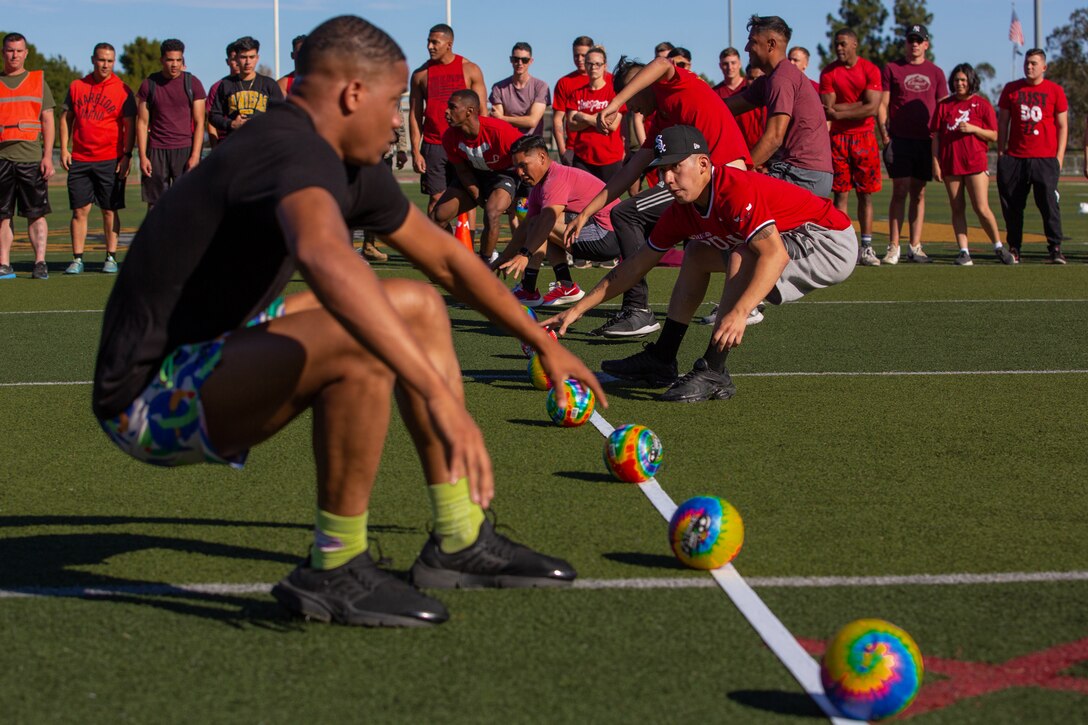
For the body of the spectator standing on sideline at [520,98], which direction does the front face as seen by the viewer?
toward the camera

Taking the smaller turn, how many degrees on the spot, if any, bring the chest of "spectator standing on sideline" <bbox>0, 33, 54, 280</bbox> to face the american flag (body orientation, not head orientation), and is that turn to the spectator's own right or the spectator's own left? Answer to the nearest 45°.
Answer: approximately 135° to the spectator's own left

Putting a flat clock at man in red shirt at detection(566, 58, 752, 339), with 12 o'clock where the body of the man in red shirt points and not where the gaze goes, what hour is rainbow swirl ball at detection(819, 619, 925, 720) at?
The rainbow swirl ball is roughly at 9 o'clock from the man in red shirt.

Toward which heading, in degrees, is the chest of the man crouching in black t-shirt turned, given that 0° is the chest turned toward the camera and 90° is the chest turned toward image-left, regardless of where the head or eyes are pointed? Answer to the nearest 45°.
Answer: approximately 270°

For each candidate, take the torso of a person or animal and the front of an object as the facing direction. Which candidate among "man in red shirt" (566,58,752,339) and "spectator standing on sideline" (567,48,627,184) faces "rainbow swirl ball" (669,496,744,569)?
the spectator standing on sideline

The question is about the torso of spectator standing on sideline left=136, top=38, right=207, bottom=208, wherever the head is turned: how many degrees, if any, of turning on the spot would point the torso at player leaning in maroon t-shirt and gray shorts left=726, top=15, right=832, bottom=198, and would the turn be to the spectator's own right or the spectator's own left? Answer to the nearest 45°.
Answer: approximately 45° to the spectator's own left

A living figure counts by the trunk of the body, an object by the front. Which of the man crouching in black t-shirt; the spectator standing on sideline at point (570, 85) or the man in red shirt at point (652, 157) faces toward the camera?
the spectator standing on sideline

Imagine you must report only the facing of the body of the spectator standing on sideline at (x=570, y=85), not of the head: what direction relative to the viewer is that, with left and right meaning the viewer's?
facing the viewer

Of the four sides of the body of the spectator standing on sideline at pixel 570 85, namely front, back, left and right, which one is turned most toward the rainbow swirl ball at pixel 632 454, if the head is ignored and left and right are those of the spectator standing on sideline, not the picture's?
front

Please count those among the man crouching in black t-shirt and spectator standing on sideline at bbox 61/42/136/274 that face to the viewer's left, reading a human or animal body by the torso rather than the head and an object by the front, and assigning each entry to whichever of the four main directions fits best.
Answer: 0

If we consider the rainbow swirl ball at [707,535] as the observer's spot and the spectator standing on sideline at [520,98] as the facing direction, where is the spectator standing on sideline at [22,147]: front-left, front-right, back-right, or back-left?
front-left

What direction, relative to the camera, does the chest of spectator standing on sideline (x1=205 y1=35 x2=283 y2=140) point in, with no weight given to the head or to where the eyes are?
toward the camera

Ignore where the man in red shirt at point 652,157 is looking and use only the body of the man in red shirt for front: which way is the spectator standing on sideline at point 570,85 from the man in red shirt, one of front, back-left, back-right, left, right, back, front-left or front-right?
right

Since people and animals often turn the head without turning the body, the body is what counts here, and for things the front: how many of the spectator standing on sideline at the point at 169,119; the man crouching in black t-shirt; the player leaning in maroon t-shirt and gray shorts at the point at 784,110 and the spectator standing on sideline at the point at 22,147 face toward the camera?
2
